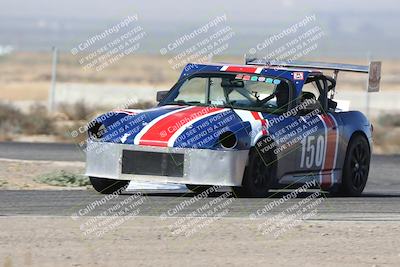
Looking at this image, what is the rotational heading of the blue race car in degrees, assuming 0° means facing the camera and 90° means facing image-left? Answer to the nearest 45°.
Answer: approximately 45°
